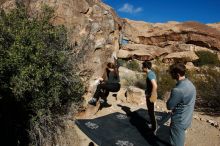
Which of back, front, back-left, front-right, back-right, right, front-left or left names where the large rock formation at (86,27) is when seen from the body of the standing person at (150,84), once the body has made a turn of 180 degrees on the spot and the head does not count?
back-left

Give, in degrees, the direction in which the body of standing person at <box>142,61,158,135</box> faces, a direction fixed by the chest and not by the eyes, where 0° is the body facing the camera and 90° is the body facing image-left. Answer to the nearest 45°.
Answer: approximately 90°

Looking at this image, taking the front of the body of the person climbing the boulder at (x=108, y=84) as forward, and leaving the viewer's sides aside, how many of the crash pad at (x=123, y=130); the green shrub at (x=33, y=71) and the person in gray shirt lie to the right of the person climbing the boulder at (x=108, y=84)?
0

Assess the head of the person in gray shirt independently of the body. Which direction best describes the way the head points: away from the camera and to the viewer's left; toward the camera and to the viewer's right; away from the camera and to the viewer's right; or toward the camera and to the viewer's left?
away from the camera and to the viewer's left

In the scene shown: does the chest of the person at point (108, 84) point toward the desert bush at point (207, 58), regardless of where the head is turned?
no

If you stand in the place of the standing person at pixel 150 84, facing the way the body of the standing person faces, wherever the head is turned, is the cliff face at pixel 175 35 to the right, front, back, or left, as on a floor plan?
right

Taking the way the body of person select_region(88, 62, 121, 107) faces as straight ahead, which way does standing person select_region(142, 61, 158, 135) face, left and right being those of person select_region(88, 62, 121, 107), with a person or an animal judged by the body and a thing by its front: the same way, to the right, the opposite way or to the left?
the same way

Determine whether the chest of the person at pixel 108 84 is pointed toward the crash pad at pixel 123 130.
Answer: no

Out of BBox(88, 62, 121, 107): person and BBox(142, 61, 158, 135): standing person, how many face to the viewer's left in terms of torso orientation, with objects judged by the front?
2

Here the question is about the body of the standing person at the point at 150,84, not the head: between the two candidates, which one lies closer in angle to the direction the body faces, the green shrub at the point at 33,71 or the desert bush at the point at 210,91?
the green shrub

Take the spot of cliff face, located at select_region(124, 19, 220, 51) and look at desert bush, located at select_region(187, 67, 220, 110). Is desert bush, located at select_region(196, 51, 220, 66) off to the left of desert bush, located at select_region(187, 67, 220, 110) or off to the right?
left

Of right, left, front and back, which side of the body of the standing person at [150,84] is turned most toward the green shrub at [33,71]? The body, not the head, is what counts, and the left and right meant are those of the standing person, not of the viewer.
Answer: front

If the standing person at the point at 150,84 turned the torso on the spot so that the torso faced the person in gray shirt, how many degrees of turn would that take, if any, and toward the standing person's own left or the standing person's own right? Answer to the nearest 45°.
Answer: approximately 90° to the standing person's own left

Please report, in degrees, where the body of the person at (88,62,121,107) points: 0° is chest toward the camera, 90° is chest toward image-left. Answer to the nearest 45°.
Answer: approximately 90°
